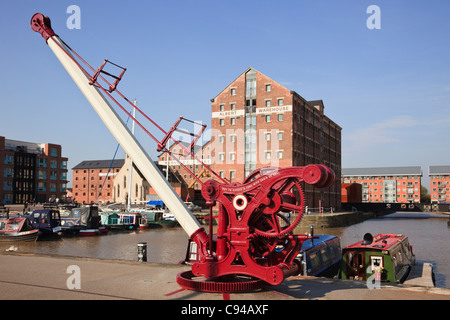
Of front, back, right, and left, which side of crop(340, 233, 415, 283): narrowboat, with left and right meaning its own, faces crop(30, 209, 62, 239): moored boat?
right

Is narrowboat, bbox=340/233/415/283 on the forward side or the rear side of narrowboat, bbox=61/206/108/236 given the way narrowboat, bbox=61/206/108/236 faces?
on the forward side

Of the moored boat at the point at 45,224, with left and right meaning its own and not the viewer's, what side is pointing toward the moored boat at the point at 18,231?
right

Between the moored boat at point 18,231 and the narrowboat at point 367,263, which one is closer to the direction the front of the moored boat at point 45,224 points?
the narrowboat

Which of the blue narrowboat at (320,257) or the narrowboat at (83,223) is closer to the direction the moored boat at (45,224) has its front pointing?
the blue narrowboat

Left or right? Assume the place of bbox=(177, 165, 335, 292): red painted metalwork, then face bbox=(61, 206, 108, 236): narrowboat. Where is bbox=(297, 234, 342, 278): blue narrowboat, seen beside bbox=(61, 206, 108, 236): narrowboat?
right
